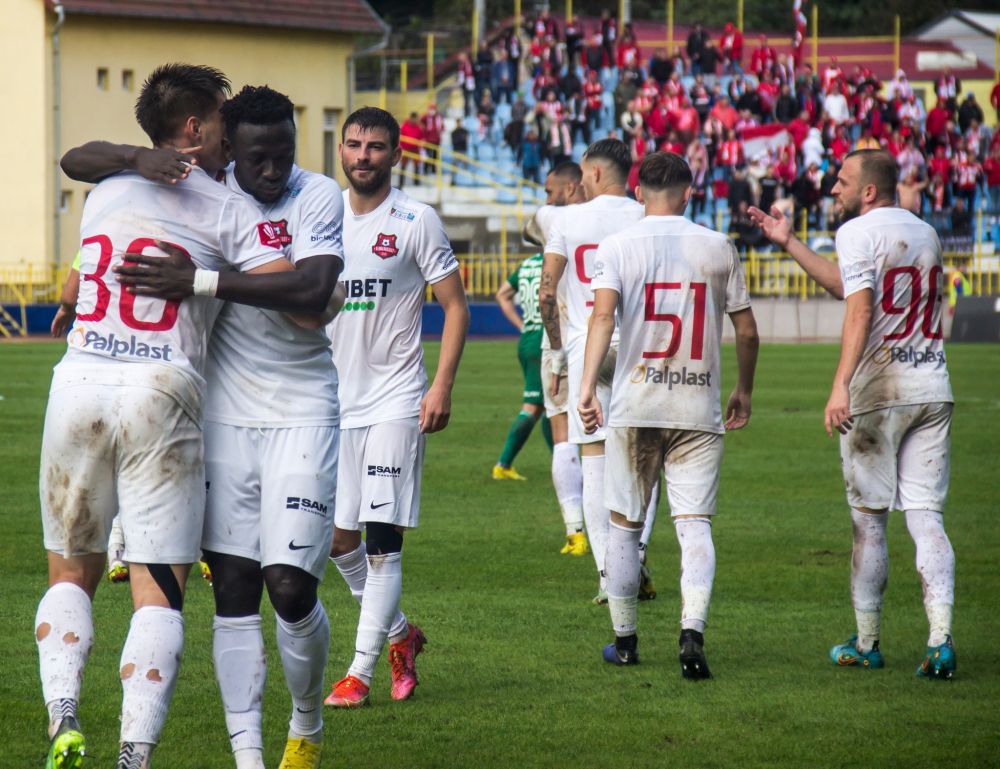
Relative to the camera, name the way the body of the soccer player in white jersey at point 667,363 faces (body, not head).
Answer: away from the camera

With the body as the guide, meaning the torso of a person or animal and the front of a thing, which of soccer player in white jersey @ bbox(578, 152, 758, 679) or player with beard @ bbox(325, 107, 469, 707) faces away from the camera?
the soccer player in white jersey

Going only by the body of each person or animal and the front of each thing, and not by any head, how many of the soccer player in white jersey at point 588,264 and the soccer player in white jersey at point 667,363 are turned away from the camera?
2

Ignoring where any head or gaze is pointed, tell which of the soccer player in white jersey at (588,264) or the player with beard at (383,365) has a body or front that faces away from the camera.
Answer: the soccer player in white jersey

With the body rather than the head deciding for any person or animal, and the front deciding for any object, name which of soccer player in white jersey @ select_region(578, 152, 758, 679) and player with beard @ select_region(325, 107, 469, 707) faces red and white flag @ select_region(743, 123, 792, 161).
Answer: the soccer player in white jersey

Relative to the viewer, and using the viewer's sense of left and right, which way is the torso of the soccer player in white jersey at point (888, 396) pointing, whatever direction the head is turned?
facing away from the viewer and to the left of the viewer

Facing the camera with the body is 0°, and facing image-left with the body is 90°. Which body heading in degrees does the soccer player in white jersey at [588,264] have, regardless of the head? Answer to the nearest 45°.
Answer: approximately 180°

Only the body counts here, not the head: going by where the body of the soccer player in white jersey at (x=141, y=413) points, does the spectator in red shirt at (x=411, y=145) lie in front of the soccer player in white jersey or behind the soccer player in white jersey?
in front

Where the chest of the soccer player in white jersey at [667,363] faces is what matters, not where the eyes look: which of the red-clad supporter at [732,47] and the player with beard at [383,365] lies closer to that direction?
the red-clad supporter

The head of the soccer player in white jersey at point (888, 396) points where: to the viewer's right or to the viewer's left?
to the viewer's left

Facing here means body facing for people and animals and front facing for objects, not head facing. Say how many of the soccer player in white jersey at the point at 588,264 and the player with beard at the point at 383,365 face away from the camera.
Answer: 1

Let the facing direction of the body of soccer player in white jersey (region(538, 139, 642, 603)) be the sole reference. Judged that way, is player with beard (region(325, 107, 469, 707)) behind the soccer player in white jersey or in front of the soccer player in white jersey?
behind

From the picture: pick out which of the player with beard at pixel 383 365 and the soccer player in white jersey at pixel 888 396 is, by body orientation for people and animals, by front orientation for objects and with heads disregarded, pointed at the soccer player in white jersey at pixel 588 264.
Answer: the soccer player in white jersey at pixel 888 396

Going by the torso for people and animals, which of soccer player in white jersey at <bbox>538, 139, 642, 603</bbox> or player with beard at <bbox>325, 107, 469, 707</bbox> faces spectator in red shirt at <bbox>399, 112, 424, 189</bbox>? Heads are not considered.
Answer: the soccer player in white jersey

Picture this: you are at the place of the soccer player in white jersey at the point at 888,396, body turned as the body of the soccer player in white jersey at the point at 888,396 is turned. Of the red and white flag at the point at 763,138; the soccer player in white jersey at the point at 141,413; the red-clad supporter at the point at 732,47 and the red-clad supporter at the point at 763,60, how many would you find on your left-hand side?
1
